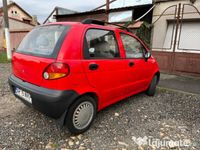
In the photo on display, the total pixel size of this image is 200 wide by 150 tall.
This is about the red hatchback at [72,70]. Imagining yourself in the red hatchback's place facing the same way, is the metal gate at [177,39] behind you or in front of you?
in front

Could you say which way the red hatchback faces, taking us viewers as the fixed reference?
facing away from the viewer and to the right of the viewer
